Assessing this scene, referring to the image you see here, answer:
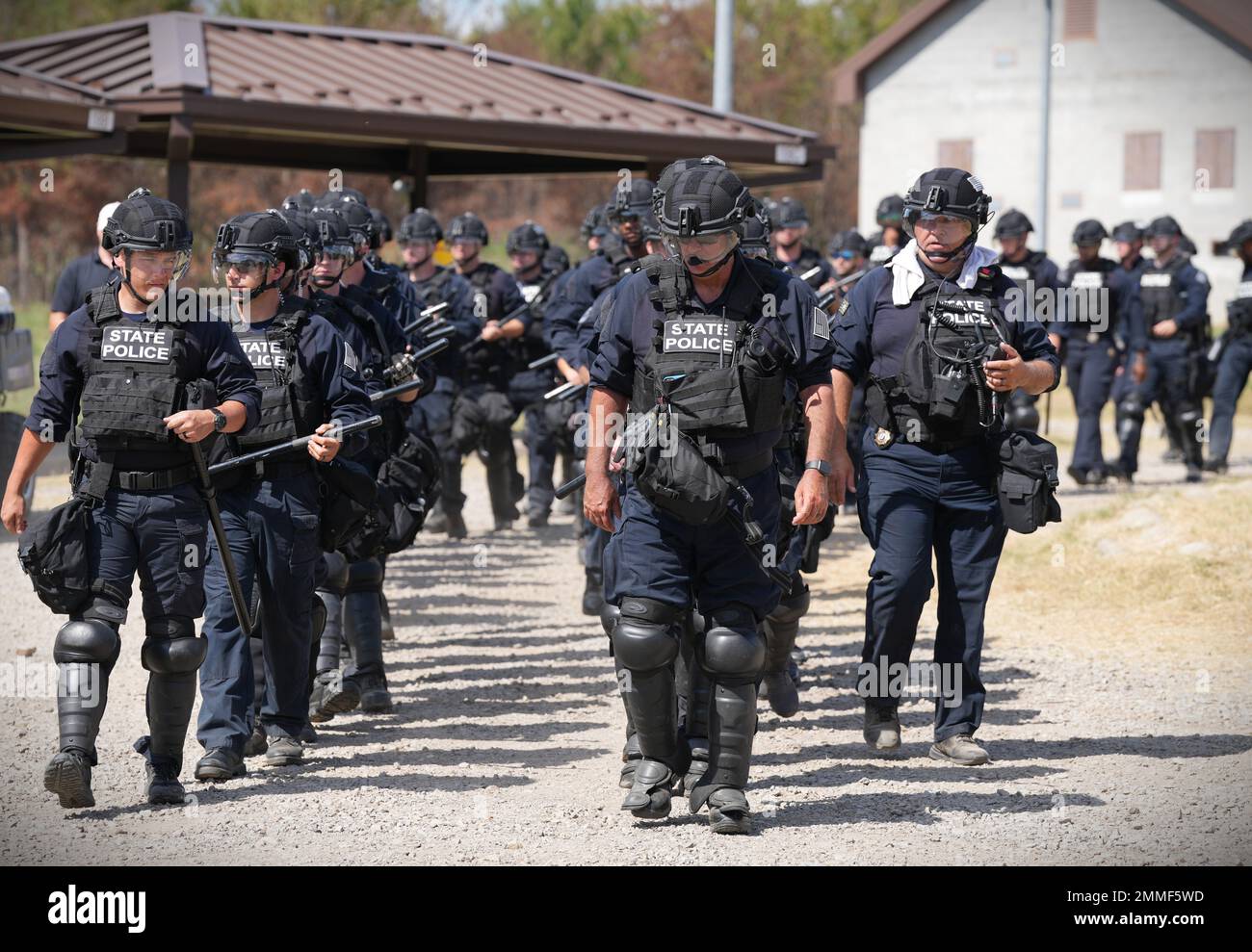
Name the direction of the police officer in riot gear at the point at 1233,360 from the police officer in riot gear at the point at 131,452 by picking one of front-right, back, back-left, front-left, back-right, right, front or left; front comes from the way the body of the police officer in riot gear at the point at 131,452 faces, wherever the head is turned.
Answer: back-left

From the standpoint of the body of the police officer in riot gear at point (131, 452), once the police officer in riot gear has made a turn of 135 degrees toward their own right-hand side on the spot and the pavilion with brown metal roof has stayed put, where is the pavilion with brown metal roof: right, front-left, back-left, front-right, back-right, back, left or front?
front-right

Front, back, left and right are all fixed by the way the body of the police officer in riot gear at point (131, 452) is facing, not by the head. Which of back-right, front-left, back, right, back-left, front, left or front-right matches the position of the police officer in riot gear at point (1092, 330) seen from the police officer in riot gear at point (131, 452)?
back-left

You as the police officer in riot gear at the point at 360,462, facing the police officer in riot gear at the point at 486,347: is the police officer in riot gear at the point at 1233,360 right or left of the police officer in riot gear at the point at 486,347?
right

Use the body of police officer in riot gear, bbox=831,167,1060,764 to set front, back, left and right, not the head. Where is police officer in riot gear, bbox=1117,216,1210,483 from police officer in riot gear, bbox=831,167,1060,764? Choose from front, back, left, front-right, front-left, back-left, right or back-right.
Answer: back

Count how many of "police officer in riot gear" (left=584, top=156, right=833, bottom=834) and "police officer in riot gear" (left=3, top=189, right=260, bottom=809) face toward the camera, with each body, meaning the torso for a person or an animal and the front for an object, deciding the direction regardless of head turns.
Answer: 2

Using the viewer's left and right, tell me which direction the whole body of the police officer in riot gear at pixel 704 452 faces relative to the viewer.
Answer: facing the viewer

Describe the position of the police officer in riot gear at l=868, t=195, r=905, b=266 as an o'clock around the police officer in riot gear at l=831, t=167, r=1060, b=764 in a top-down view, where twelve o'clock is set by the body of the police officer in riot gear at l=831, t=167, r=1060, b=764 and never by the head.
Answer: the police officer in riot gear at l=868, t=195, r=905, b=266 is roughly at 6 o'clock from the police officer in riot gear at l=831, t=167, r=1060, b=764.

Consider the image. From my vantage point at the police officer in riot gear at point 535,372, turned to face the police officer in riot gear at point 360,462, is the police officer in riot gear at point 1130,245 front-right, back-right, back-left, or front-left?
back-left

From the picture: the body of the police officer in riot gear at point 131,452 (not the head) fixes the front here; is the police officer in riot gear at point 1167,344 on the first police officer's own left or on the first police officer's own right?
on the first police officer's own left

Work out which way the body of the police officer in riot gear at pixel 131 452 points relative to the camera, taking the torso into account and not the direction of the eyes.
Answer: toward the camera

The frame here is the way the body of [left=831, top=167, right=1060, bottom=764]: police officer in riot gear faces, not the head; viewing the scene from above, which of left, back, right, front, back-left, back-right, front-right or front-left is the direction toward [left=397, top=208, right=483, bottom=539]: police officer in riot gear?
back-right

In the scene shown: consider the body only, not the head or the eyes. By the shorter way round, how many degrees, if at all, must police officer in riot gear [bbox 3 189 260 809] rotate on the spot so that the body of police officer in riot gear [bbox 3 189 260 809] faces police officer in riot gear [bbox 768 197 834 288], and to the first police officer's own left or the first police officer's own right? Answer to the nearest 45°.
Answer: approximately 135° to the first police officer's own left
